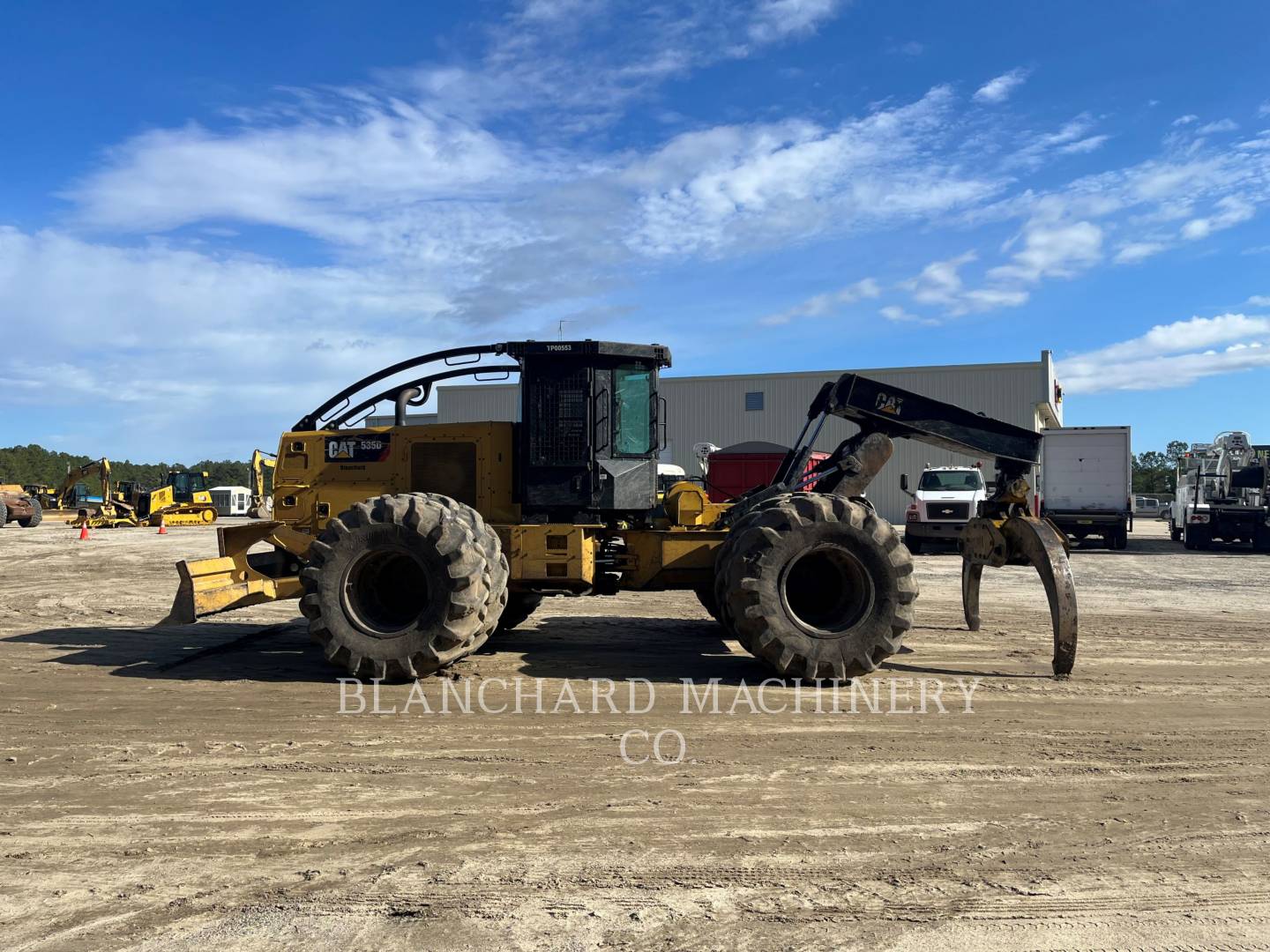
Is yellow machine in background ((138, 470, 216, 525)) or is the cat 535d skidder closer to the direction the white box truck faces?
the yellow machine in background

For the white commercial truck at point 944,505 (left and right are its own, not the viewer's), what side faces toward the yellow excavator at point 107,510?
right

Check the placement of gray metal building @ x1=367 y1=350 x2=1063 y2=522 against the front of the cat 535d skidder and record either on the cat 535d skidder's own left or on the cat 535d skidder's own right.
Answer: on the cat 535d skidder's own right

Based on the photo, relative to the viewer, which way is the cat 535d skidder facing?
to the viewer's left

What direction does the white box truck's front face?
away from the camera

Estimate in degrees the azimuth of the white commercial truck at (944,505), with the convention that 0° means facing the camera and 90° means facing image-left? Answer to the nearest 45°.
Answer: approximately 0°

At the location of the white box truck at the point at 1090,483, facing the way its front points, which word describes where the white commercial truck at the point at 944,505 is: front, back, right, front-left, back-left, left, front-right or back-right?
back-left

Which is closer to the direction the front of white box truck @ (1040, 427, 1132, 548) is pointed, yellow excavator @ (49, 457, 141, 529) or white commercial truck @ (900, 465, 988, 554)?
the yellow excavator
